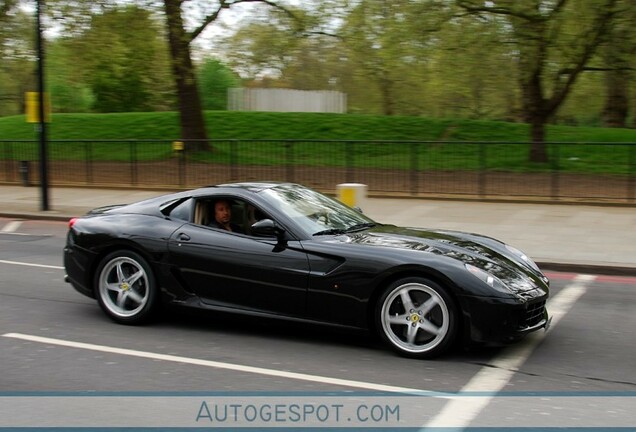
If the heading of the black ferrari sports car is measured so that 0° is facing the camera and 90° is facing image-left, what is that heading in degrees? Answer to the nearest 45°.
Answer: approximately 315°

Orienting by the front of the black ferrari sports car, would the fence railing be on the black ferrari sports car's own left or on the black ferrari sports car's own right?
on the black ferrari sports car's own left

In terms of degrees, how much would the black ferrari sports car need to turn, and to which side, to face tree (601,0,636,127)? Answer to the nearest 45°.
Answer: approximately 90° to its left

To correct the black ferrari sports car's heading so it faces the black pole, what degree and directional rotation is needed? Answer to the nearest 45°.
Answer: approximately 180°

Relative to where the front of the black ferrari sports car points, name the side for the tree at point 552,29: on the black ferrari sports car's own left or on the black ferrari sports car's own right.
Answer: on the black ferrari sports car's own left

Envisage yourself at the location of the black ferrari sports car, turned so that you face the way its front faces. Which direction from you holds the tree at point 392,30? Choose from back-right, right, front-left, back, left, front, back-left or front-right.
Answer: back-left

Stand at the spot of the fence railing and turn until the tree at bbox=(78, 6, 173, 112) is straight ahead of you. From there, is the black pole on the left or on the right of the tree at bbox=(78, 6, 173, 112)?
left
